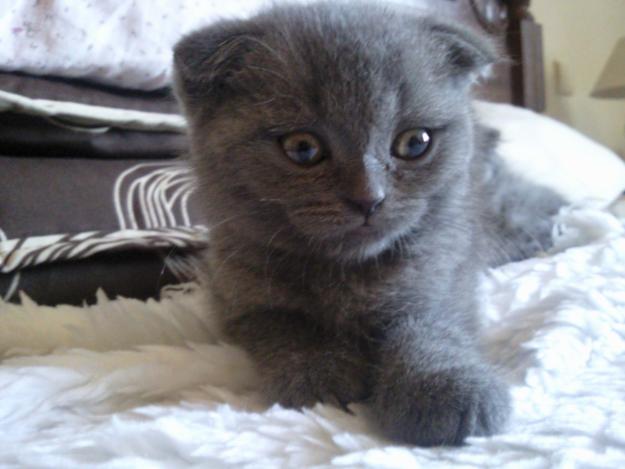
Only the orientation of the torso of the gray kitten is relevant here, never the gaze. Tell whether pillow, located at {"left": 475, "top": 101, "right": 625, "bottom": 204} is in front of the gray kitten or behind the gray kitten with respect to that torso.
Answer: behind

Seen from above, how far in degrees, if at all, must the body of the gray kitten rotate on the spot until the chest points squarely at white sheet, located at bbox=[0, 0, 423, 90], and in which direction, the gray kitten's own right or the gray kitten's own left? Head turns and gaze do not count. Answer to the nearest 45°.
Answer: approximately 135° to the gray kitten's own right

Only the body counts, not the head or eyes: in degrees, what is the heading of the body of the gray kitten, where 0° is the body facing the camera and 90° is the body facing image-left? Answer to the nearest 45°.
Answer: approximately 0°
